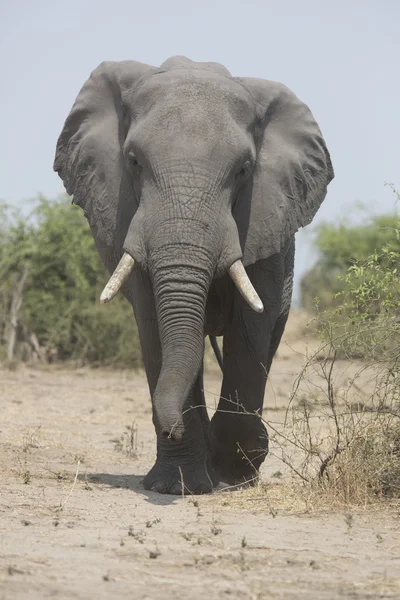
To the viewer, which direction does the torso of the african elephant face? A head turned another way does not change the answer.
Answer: toward the camera
